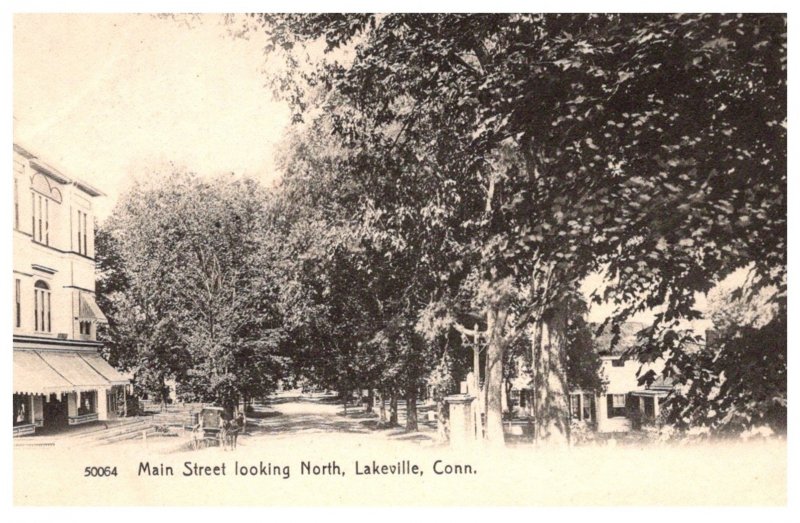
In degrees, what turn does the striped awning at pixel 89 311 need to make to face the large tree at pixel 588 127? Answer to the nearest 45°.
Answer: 0° — it already faces it

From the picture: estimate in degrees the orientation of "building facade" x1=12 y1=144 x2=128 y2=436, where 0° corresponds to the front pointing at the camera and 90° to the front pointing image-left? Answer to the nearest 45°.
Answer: approximately 315°

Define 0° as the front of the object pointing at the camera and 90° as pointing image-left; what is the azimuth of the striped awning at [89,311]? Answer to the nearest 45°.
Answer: approximately 315°
